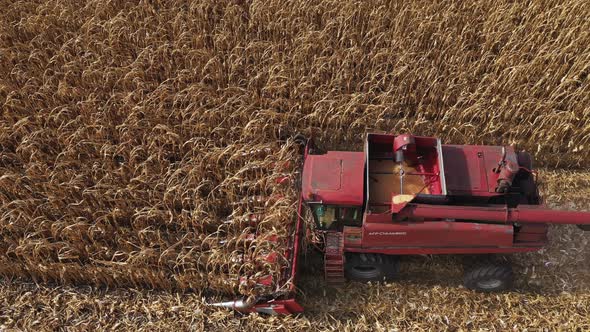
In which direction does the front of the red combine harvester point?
to the viewer's left
